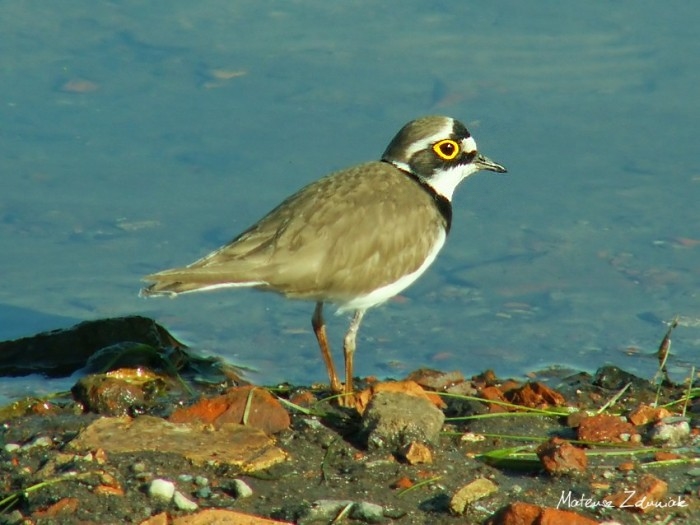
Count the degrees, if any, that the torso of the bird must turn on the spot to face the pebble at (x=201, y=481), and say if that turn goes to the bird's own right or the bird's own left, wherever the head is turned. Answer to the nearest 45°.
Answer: approximately 90° to the bird's own right

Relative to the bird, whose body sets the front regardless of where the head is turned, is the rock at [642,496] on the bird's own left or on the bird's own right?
on the bird's own right

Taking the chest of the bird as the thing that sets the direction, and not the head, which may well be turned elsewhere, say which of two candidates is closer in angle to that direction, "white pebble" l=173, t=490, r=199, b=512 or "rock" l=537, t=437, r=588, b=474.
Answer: the rock

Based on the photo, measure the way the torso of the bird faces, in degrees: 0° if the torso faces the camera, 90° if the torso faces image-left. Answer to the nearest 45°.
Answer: approximately 270°

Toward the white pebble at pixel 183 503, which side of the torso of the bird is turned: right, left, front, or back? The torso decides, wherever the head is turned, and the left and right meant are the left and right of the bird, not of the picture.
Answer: right

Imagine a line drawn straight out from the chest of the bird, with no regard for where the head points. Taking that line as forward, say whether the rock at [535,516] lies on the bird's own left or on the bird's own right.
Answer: on the bird's own right

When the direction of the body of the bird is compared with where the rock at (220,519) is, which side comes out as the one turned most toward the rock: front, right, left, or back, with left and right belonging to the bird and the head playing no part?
right

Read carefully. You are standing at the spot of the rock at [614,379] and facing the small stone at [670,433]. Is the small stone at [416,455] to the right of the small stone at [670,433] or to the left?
right

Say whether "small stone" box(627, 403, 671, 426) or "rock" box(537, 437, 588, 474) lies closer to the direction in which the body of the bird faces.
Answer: the small stone

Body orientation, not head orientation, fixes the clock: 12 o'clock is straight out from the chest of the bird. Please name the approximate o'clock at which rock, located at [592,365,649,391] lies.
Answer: The rock is roughly at 12 o'clock from the bird.

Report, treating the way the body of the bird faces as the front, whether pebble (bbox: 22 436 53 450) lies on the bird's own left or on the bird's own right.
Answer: on the bird's own right

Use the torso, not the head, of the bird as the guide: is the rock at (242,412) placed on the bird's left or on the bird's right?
on the bird's right
